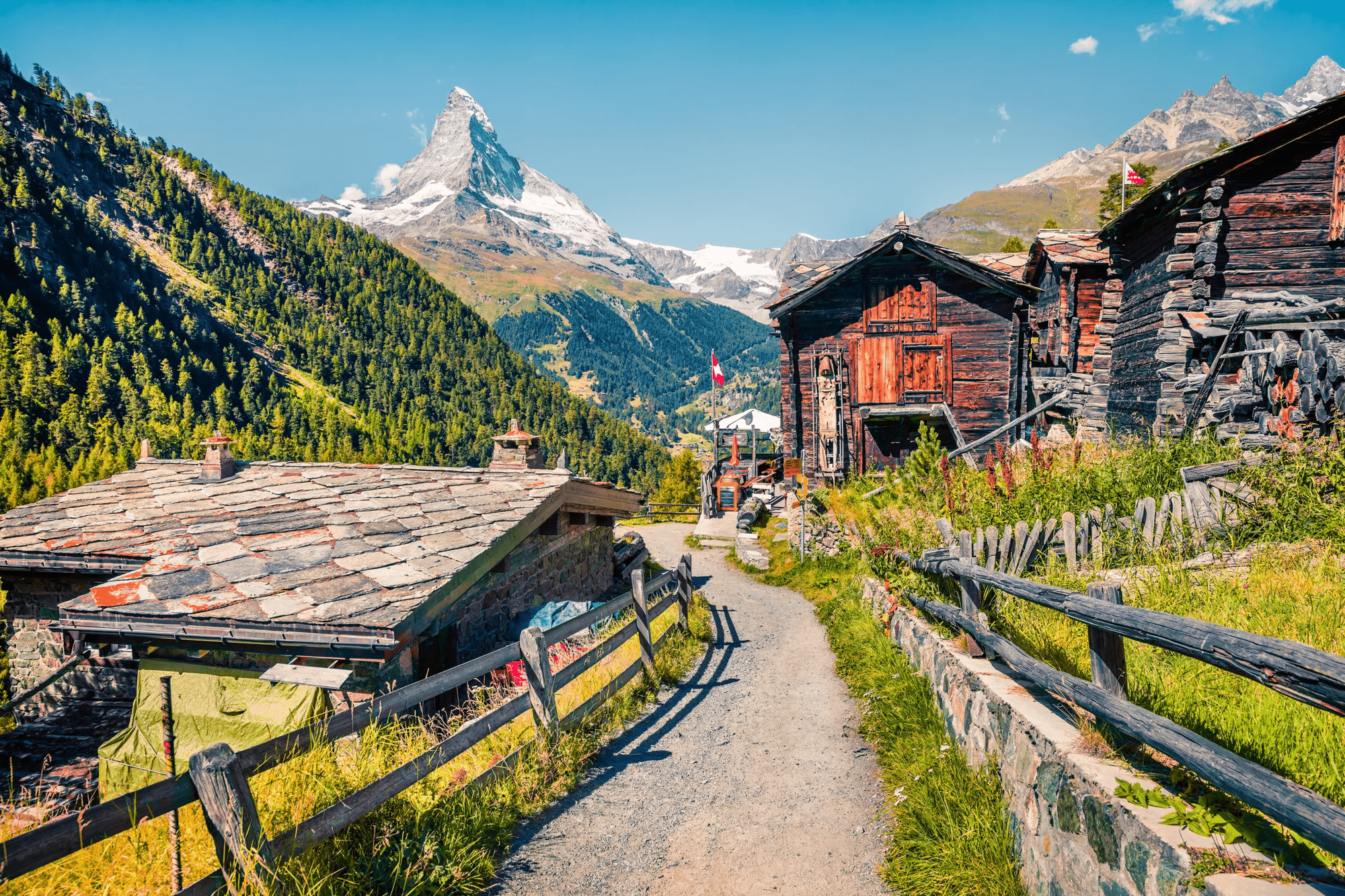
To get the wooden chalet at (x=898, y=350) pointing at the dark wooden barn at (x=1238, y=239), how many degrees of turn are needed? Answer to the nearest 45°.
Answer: approximately 45° to its left

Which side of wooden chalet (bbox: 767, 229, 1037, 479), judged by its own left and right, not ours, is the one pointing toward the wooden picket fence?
front

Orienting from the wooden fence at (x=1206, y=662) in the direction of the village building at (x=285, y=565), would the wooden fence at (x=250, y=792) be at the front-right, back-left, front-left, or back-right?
front-left

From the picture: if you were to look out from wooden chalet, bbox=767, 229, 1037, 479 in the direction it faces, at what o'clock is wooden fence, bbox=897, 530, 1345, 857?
The wooden fence is roughly at 12 o'clock from the wooden chalet.

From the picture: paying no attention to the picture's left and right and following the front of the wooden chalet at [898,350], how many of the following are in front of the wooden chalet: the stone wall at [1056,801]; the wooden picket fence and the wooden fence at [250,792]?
3

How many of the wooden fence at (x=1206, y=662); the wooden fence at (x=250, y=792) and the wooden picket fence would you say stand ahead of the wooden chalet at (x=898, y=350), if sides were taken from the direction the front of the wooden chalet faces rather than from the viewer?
3

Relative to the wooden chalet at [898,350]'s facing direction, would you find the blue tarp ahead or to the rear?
ahead

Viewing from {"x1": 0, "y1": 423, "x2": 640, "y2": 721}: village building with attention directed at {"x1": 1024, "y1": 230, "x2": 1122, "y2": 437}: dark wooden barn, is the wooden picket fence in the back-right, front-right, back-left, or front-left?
front-right

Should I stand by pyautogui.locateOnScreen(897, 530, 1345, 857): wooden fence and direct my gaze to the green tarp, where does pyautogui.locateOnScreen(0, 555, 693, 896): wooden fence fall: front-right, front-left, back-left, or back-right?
front-left

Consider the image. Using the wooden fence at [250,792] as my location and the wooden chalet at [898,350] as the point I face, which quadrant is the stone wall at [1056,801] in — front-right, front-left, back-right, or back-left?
front-right

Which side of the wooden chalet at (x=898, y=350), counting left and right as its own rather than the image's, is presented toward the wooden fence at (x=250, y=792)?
front

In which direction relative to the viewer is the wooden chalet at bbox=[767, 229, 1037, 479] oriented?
toward the camera

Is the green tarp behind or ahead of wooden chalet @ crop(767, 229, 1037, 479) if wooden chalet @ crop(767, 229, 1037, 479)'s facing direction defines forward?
ahead

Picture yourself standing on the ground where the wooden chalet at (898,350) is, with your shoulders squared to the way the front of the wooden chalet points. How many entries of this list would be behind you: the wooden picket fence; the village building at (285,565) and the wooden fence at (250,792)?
0

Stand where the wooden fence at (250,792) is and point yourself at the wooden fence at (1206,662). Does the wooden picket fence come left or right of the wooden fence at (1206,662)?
left

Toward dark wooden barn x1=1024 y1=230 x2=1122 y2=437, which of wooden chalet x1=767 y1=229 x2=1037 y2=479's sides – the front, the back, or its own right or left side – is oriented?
left
